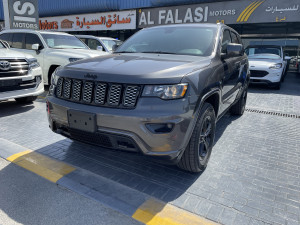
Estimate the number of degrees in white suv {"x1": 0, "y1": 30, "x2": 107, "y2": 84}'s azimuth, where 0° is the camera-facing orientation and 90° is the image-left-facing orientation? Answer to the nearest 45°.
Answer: approximately 315°

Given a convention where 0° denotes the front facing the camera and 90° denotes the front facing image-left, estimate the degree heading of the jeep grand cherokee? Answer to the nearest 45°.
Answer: approximately 45°

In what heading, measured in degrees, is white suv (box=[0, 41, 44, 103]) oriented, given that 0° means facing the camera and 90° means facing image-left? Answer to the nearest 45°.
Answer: approximately 315°

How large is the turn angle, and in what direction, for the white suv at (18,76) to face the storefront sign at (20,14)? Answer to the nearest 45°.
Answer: approximately 135° to its left

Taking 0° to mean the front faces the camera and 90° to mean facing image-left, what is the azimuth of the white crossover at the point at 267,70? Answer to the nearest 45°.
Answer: approximately 45°

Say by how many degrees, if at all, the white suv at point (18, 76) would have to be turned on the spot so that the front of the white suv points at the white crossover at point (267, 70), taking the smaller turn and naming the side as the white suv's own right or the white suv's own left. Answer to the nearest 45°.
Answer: approximately 45° to the white suv's own left

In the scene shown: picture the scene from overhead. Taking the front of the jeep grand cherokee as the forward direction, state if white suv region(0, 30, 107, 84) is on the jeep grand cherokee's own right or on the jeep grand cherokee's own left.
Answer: on the jeep grand cherokee's own right
